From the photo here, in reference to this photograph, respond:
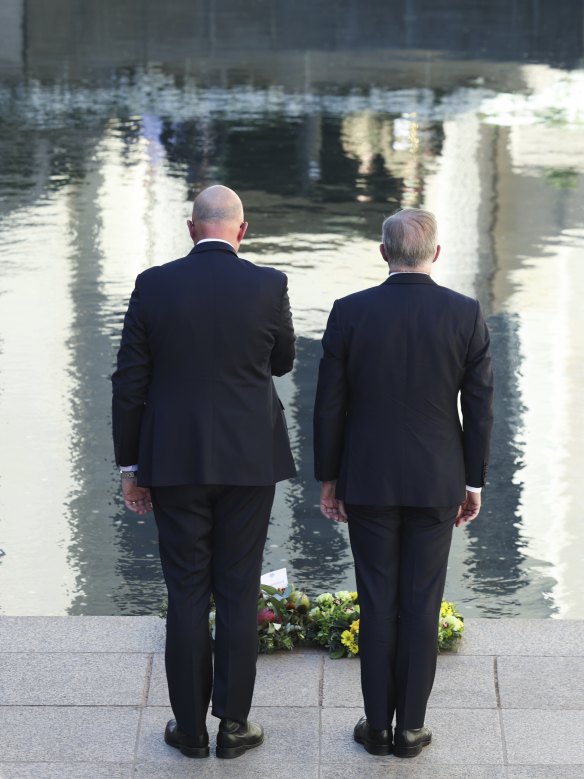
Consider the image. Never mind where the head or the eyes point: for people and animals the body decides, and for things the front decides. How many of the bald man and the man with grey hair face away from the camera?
2

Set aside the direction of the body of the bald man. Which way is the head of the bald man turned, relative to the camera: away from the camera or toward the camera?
away from the camera

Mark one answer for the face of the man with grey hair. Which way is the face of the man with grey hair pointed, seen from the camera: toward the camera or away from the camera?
away from the camera

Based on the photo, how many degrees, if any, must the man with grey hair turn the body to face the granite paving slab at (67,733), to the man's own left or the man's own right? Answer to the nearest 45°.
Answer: approximately 90° to the man's own left

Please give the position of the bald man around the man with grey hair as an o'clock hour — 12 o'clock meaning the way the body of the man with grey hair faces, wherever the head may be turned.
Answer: The bald man is roughly at 9 o'clock from the man with grey hair.

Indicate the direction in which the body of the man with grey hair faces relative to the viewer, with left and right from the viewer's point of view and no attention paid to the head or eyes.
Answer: facing away from the viewer

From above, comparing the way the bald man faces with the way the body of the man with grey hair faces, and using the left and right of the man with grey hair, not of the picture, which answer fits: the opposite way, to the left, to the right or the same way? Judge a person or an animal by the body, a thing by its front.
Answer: the same way

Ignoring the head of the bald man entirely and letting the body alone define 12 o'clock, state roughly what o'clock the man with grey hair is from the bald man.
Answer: The man with grey hair is roughly at 3 o'clock from the bald man.

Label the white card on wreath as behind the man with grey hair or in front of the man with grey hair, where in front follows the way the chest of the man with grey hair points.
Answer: in front

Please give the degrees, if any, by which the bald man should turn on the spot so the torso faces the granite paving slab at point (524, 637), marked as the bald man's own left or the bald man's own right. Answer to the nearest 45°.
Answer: approximately 45° to the bald man's own right

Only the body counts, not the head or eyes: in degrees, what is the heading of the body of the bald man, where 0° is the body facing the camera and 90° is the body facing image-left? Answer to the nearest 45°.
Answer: approximately 180°
